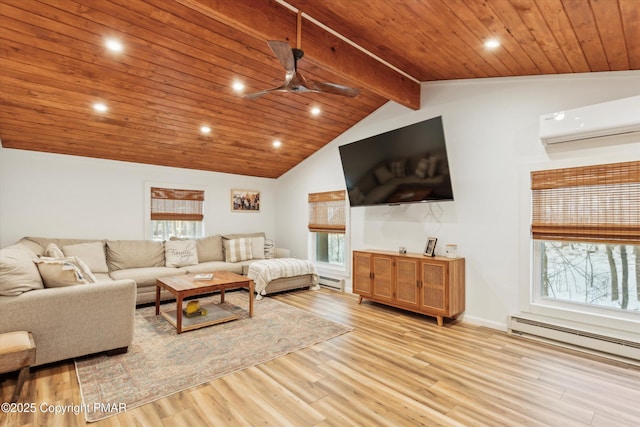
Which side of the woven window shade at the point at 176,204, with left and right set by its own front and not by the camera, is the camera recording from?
front

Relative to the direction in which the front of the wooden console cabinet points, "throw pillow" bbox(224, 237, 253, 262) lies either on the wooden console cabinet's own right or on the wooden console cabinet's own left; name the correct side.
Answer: on the wooden console cabinet's own right

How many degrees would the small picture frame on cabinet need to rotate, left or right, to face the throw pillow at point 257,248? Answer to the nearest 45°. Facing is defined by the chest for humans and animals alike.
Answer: approximately 45° to its right

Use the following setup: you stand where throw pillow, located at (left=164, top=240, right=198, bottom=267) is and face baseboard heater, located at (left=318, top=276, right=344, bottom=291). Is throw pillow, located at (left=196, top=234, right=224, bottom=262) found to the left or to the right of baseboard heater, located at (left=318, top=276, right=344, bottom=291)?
left

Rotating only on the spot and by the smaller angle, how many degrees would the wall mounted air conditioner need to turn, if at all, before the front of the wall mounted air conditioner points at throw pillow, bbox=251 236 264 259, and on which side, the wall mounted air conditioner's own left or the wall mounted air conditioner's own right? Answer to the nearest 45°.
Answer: approximately 45° to the wall mounted air conditioner's own right

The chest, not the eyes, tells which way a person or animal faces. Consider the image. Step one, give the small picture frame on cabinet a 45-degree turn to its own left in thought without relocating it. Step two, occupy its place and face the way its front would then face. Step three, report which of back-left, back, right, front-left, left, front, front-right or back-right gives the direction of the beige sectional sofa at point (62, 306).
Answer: front-right

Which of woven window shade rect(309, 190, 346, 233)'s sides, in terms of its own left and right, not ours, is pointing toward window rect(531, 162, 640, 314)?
left

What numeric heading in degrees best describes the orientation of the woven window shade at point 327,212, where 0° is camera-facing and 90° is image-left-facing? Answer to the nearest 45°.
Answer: approximately 45°

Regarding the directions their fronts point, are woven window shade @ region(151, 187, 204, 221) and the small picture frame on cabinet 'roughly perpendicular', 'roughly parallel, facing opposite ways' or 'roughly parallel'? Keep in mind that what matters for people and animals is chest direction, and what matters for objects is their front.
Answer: roughly perpendicular

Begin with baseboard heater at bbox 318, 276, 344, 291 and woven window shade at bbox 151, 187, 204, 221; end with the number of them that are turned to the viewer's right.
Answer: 0

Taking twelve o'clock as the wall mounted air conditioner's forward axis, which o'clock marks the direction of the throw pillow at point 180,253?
The throw pillow is roughly at 1 o'clock from the wall mounted air conditioner.

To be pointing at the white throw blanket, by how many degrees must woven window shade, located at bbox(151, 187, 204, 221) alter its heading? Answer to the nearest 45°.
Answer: approximately 45° to its left

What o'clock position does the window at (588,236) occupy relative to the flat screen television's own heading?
The window is roughly at 8 o'clock from the flat screen television.

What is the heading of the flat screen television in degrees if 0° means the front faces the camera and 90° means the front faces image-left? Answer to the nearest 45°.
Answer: approximately 45°

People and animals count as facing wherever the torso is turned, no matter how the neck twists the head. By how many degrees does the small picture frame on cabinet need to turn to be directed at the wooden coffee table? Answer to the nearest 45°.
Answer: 0° — it already faces it

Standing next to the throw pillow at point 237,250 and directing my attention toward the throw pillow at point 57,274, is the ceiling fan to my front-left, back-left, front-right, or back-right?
front-left

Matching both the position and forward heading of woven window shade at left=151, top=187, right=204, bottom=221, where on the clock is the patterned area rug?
The patterned area rug is roughly at 12 o'clock from the woven window shade.

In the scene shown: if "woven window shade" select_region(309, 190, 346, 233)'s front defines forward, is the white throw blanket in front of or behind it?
in front

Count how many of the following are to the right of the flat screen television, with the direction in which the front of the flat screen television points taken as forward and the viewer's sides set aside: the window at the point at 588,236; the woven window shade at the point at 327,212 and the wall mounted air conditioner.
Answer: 1
